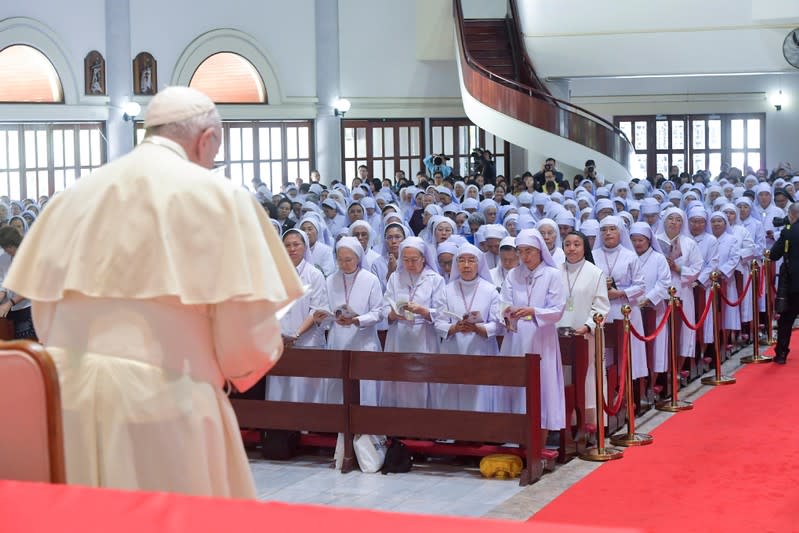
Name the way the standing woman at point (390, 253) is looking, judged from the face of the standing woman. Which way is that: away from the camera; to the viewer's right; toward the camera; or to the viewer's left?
toward the camera

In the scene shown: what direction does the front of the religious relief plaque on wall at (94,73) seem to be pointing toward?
toward the camera

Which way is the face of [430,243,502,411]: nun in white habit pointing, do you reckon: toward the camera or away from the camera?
toward the camera

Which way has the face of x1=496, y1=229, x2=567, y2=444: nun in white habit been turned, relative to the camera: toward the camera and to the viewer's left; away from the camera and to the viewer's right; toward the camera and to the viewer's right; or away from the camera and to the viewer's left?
toward the camera and to the viewer's left

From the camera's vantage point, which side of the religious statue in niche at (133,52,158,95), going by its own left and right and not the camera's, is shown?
front

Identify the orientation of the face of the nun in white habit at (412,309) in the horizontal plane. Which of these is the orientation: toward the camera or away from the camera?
toward the camera

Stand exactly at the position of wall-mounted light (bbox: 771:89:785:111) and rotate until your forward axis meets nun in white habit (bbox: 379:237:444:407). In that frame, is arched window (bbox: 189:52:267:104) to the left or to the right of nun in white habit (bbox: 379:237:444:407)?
right

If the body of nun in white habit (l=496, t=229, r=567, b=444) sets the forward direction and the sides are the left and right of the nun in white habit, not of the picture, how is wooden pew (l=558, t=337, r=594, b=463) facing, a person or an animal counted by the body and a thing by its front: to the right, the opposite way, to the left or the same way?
the same way

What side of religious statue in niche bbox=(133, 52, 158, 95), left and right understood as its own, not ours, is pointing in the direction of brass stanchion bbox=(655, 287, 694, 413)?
front

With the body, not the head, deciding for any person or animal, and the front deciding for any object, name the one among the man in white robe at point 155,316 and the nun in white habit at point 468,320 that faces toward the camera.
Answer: the nun in white habit

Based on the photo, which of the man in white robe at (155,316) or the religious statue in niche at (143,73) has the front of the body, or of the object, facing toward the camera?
the religious statue in niche

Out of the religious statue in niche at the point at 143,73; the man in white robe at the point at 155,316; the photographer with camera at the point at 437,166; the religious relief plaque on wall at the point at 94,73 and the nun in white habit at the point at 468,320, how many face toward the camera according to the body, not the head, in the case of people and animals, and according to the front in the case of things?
4

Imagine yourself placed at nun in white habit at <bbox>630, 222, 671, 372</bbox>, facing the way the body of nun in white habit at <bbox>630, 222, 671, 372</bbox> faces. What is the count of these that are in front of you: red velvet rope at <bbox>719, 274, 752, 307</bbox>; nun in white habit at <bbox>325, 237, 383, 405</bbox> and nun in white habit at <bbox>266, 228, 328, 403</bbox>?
2

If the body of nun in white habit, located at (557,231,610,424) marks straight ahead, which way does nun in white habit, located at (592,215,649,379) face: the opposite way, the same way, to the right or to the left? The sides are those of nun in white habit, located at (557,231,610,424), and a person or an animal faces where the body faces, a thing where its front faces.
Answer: the same way

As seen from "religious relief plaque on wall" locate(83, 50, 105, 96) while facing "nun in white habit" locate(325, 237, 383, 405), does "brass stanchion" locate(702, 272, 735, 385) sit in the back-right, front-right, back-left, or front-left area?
front-left

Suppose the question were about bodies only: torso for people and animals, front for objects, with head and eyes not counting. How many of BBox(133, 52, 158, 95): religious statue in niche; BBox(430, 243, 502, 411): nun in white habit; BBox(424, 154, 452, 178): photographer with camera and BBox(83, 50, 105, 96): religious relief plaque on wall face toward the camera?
4

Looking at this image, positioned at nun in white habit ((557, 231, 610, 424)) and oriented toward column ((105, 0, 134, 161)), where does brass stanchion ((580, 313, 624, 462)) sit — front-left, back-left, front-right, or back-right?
back-left
